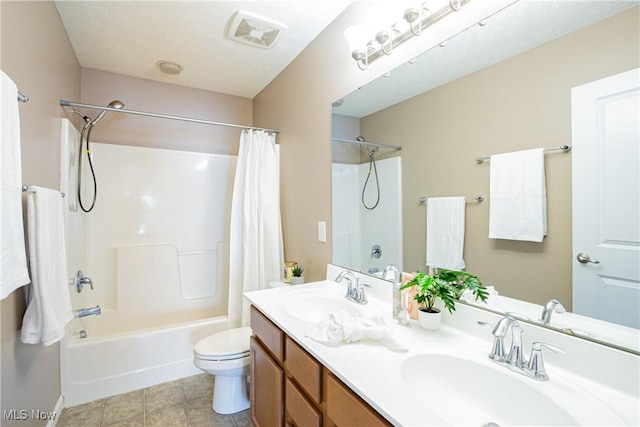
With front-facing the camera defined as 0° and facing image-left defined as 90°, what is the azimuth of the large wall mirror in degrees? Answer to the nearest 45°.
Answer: approximately 45°

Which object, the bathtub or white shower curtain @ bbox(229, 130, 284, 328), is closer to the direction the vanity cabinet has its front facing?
the bathtub

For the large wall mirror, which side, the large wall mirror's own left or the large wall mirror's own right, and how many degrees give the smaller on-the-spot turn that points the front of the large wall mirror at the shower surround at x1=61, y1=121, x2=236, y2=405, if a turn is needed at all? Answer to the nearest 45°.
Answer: approximately 45° to the large wall mirror's own right

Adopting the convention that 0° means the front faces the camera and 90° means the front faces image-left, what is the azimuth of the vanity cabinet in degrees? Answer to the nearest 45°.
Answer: approximately 45°

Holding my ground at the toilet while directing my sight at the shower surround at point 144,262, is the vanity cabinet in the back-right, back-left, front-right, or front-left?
back-left

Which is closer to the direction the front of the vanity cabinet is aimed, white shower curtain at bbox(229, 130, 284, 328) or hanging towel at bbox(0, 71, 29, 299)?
the hanging towel

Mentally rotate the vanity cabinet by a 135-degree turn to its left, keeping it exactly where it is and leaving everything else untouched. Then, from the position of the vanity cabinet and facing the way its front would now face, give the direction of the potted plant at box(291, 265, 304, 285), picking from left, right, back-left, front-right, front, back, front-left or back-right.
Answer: left

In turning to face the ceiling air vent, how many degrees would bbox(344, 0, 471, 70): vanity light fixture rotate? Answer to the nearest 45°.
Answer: approximately 45° to its right
